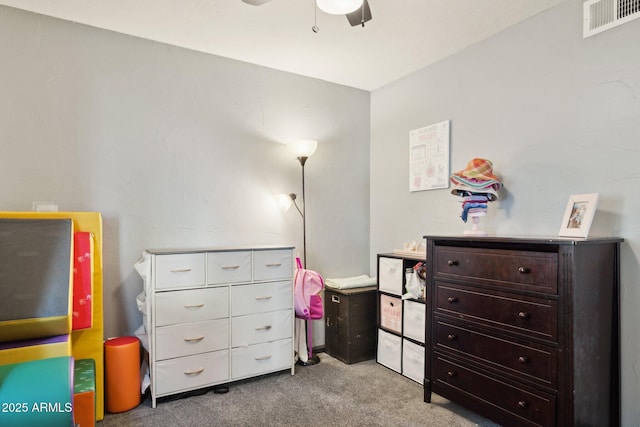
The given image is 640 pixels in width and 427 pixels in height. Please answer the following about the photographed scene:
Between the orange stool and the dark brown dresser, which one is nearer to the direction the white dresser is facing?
the dark brown dresser

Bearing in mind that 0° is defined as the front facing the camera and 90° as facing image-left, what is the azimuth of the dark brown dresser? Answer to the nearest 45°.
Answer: approximately 45°

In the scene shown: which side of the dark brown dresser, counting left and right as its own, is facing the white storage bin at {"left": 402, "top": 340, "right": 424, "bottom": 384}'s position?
right

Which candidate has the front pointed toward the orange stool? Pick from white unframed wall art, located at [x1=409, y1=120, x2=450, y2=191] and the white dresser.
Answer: the white unframed wall art

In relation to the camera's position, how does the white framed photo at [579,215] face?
facing the viewer and to the left of the viewer

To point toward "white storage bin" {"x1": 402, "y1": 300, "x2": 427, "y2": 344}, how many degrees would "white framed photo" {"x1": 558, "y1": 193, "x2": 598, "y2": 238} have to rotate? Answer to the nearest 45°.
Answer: approximately 45° to its right

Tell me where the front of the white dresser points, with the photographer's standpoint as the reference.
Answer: facing the viewer and to the right of the viewer

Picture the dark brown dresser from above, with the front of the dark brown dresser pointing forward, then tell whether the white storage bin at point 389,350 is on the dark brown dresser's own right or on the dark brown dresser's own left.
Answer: on the dark brown dresser's own right

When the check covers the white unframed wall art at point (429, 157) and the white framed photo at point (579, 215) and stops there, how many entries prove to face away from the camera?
0

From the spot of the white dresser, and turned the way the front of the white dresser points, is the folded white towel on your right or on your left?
on your left
